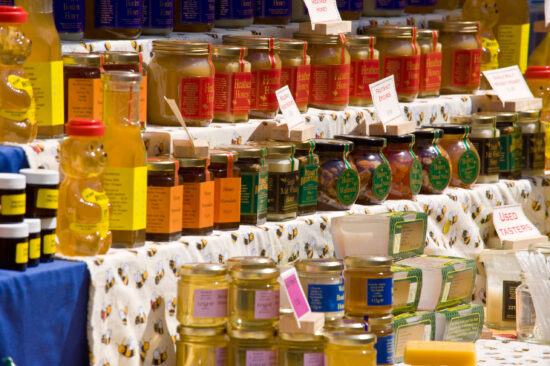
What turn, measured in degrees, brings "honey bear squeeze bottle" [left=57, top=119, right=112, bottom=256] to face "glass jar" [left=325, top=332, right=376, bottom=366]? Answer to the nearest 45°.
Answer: approximately 45° to its left

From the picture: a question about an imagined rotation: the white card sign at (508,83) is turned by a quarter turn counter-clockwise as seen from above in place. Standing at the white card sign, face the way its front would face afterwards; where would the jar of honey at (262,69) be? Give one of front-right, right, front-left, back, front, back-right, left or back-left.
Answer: back

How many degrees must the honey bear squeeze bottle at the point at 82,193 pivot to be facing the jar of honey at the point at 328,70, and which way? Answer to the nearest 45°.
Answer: approximately 90° to its left

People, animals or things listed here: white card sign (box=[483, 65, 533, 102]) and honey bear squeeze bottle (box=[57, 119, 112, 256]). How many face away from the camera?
0

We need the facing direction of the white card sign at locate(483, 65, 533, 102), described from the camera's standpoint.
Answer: facing the viewer and to the right of the viewer

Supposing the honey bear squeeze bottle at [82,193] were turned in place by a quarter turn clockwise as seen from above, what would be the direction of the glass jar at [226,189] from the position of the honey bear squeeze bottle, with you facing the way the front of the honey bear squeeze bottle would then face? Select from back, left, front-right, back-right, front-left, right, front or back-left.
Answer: back

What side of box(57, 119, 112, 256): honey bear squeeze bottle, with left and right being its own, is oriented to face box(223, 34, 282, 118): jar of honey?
left

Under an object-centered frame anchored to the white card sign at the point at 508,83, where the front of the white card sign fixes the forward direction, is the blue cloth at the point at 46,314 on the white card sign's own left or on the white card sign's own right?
on the white card sign's own right

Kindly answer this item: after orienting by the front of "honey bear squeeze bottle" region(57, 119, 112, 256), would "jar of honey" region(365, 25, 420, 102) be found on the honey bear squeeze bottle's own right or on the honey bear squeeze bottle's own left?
on the honey bear squeeze bottle's own left

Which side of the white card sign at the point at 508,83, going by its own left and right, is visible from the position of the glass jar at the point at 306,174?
right

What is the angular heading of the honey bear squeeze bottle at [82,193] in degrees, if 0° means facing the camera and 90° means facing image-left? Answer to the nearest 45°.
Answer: approximately 315°

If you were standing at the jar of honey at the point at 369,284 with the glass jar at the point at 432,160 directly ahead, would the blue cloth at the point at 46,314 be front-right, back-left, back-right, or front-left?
back-left
